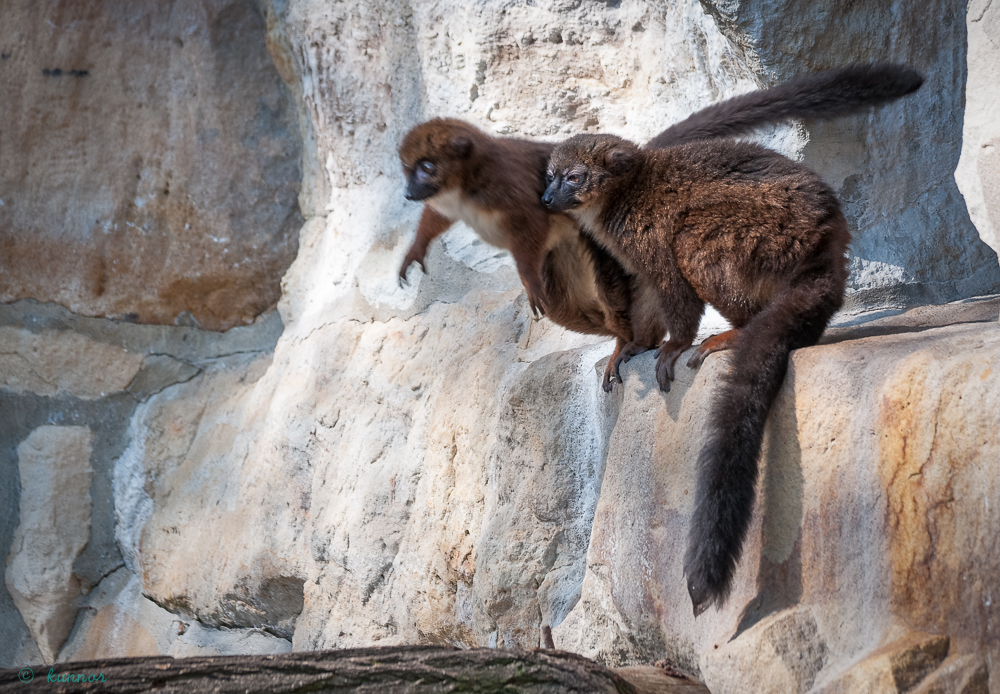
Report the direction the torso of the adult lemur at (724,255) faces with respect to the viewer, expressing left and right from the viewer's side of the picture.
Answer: facing to the left of the viewer

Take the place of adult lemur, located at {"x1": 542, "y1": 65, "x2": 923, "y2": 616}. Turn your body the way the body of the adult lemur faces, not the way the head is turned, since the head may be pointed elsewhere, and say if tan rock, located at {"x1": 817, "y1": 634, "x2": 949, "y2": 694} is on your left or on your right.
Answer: on your left
